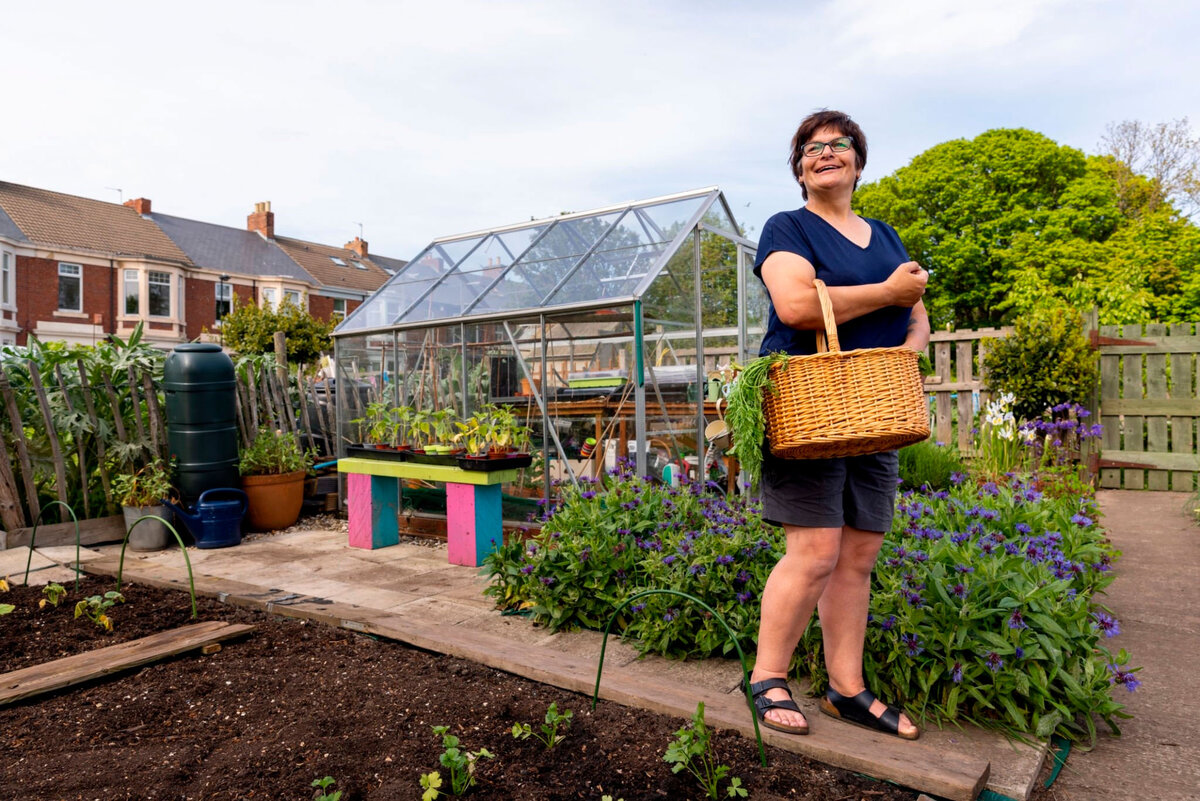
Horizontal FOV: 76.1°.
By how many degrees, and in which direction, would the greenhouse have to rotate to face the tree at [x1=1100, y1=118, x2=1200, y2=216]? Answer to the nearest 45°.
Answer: approximately 90° to its left

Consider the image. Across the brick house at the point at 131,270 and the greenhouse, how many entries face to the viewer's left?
0

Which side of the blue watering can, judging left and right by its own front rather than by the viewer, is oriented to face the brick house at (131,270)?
right

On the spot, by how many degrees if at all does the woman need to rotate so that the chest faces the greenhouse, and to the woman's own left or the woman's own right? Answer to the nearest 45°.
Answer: approximately 180°

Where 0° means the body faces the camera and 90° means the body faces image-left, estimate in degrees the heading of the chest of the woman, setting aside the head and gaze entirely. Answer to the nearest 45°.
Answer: approximately 315°

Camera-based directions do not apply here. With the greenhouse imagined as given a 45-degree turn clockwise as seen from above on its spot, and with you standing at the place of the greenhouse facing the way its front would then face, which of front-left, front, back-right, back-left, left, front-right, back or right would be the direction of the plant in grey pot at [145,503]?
right

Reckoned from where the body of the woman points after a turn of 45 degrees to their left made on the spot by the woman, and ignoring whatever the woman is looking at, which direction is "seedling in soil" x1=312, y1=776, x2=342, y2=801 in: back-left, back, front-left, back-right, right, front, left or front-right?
back-right

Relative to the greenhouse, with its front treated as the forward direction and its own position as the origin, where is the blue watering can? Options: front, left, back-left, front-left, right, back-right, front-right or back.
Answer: back-right

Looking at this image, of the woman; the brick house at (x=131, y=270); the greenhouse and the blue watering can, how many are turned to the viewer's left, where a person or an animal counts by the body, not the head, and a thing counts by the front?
1

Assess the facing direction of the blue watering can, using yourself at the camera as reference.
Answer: facing to the left of the viewer

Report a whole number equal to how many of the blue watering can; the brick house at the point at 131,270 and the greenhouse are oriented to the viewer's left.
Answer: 1

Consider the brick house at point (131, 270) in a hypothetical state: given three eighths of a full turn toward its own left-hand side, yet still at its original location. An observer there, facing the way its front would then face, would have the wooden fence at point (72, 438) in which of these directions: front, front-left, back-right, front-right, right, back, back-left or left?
back

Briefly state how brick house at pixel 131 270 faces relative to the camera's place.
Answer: facing the viewer and to the right of the viewer

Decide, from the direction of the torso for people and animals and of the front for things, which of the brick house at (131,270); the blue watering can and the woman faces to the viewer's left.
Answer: the blue watering can
